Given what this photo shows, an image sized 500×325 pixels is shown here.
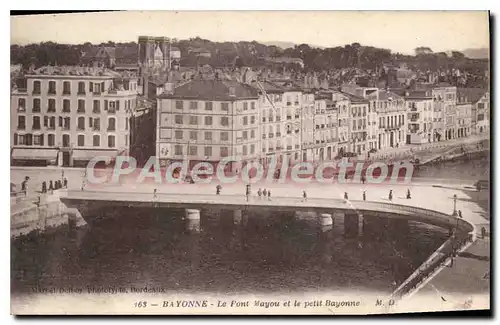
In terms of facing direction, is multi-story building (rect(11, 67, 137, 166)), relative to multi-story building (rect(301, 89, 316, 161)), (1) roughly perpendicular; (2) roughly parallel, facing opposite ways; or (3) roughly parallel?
roughly parallel

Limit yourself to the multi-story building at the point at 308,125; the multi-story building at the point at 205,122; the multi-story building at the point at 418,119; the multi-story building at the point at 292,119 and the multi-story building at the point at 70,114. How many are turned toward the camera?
5

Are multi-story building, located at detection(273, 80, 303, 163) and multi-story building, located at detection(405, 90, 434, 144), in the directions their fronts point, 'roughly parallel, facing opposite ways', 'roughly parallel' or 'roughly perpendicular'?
roughly parallel

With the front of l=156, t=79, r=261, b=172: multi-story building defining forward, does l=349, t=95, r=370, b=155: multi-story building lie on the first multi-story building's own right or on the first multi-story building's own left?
on the first multi-story building's own left

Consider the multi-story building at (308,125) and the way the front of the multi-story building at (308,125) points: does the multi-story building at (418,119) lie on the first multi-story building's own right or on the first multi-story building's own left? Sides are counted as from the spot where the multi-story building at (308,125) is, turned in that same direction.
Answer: on the first multi-story building's own left

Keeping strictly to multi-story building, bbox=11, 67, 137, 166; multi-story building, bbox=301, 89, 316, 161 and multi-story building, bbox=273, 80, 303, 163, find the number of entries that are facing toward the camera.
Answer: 3

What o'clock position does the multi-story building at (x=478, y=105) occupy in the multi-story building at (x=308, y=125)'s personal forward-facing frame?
the multi-story building at (x=478, y=105) is roughly at 9 o'clock from the multi-story building at (x=308, y=125).

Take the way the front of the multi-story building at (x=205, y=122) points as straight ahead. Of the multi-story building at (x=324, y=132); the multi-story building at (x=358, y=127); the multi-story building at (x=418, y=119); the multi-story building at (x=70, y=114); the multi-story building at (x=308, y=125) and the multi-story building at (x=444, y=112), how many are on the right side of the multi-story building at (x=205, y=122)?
1

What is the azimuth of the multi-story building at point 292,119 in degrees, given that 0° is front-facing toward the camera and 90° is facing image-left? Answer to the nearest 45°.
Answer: approximately 0°

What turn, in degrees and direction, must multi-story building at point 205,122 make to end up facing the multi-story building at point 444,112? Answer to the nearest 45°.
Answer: approximately 90° to its left

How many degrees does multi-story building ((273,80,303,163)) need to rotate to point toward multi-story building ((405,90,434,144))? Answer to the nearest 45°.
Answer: approximately 90° to its left

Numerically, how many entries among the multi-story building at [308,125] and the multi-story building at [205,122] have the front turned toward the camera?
2

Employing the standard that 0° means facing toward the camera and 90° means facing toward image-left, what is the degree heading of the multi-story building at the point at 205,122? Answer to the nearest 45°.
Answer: approximately 0°

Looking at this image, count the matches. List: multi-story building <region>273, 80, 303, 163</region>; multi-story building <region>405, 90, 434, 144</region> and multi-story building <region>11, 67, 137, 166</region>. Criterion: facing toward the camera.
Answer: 3

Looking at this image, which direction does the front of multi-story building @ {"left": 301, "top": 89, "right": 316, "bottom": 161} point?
toward the camera

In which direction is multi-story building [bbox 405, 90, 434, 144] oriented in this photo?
toward the camera
